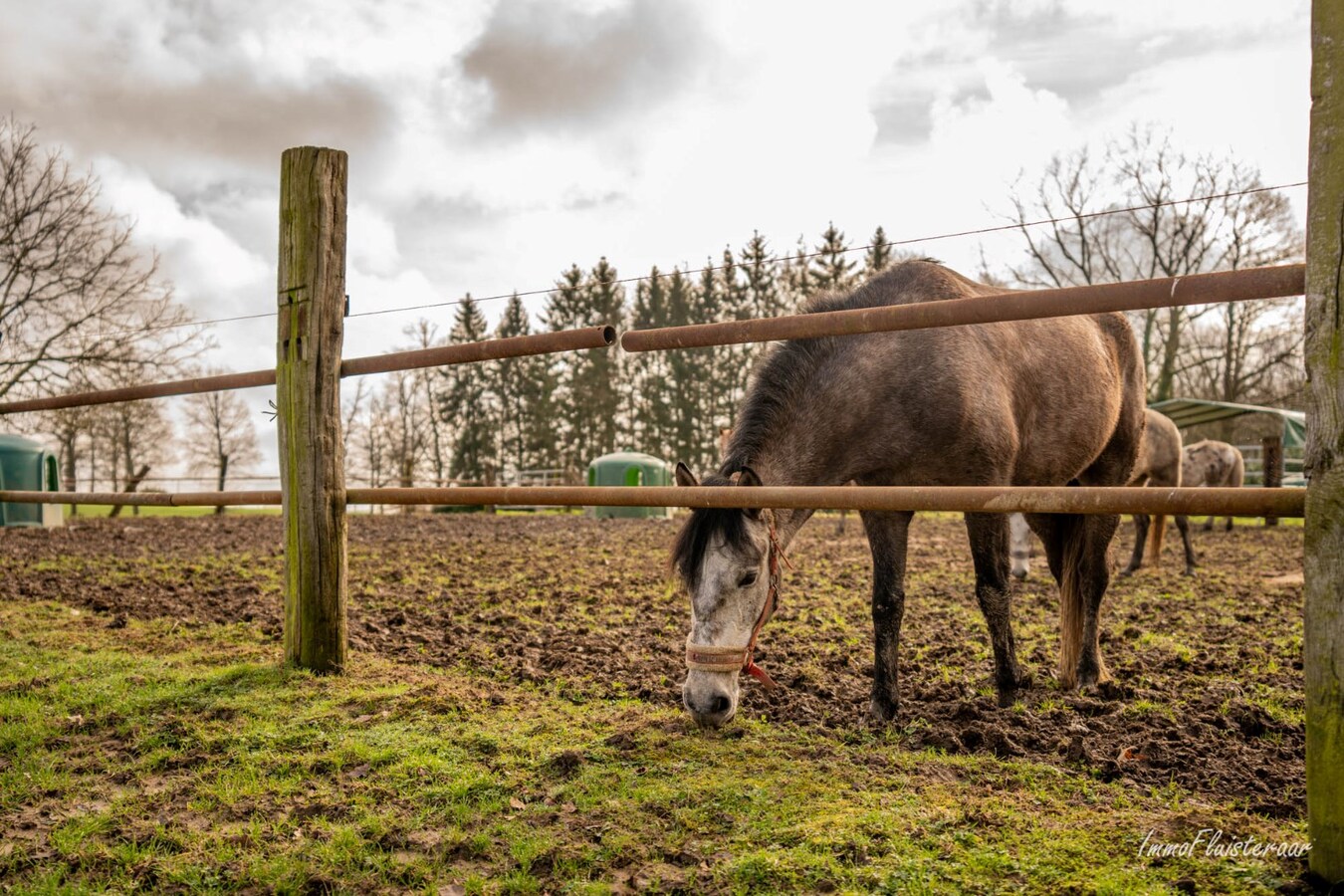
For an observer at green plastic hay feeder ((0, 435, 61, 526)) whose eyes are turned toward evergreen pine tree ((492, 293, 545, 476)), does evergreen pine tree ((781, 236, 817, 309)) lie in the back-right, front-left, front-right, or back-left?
front-right

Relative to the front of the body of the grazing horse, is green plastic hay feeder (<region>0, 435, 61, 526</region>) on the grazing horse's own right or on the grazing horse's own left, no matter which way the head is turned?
on the grazing horse's own right

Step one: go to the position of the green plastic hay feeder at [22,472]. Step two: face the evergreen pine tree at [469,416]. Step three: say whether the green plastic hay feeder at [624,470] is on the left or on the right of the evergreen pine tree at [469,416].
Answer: right

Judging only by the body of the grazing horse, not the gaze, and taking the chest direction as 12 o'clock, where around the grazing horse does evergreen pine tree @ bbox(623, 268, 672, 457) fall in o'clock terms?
The evergreen pine tree is roughly at 4 o'clock from the grazing horse.

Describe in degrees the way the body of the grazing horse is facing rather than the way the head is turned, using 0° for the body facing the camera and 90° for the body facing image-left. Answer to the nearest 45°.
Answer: approximately 45°

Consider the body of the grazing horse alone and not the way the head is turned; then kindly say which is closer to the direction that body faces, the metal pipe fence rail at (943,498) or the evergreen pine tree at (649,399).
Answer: the metal pipe fence rail

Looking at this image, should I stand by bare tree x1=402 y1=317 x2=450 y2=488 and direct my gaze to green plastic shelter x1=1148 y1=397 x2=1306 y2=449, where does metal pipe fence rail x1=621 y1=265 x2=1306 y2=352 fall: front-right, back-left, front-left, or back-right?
front-right

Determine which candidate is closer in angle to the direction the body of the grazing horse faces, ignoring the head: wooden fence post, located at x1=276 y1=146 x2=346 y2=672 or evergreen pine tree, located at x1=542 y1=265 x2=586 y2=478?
the wooden fence post

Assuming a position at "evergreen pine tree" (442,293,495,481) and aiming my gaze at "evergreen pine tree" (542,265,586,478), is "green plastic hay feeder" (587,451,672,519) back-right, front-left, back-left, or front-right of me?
front-right

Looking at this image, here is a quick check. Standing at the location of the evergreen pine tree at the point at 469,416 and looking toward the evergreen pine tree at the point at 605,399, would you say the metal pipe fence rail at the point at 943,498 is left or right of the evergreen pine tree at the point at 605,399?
right

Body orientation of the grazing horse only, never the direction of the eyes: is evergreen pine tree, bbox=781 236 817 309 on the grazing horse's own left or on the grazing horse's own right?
on the grazing horse's own right
